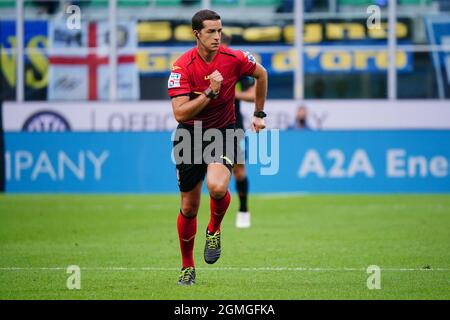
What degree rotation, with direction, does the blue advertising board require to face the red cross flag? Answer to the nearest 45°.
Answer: approximately 135° to its right

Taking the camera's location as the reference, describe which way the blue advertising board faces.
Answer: facing the viewer
